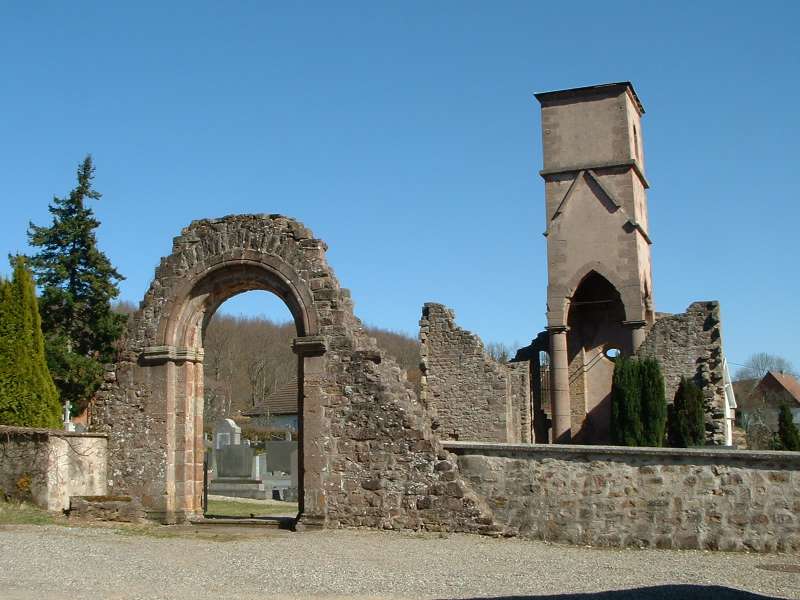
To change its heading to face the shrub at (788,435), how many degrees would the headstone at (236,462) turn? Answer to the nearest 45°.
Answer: approximately 90° to its left

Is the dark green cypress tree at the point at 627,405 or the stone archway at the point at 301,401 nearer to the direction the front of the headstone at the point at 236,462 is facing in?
the stone archway

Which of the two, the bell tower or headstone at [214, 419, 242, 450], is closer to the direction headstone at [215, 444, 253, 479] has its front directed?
the bell tower

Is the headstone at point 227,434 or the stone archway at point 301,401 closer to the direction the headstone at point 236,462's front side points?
the stone archway

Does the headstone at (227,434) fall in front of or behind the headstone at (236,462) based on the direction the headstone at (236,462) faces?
behind

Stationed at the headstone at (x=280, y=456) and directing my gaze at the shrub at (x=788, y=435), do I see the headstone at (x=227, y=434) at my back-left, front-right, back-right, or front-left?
back-left

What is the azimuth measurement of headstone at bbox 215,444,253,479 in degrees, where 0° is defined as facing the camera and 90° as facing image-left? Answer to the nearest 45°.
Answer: approximately 0°

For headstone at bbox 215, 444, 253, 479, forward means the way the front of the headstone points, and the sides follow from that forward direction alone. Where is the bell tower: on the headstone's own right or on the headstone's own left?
on the headstone's own left

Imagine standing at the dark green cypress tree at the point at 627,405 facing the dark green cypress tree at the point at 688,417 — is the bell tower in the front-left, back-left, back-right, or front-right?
back-left

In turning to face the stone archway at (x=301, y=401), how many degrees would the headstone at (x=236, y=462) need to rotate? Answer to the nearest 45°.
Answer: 0° — it already faces it
